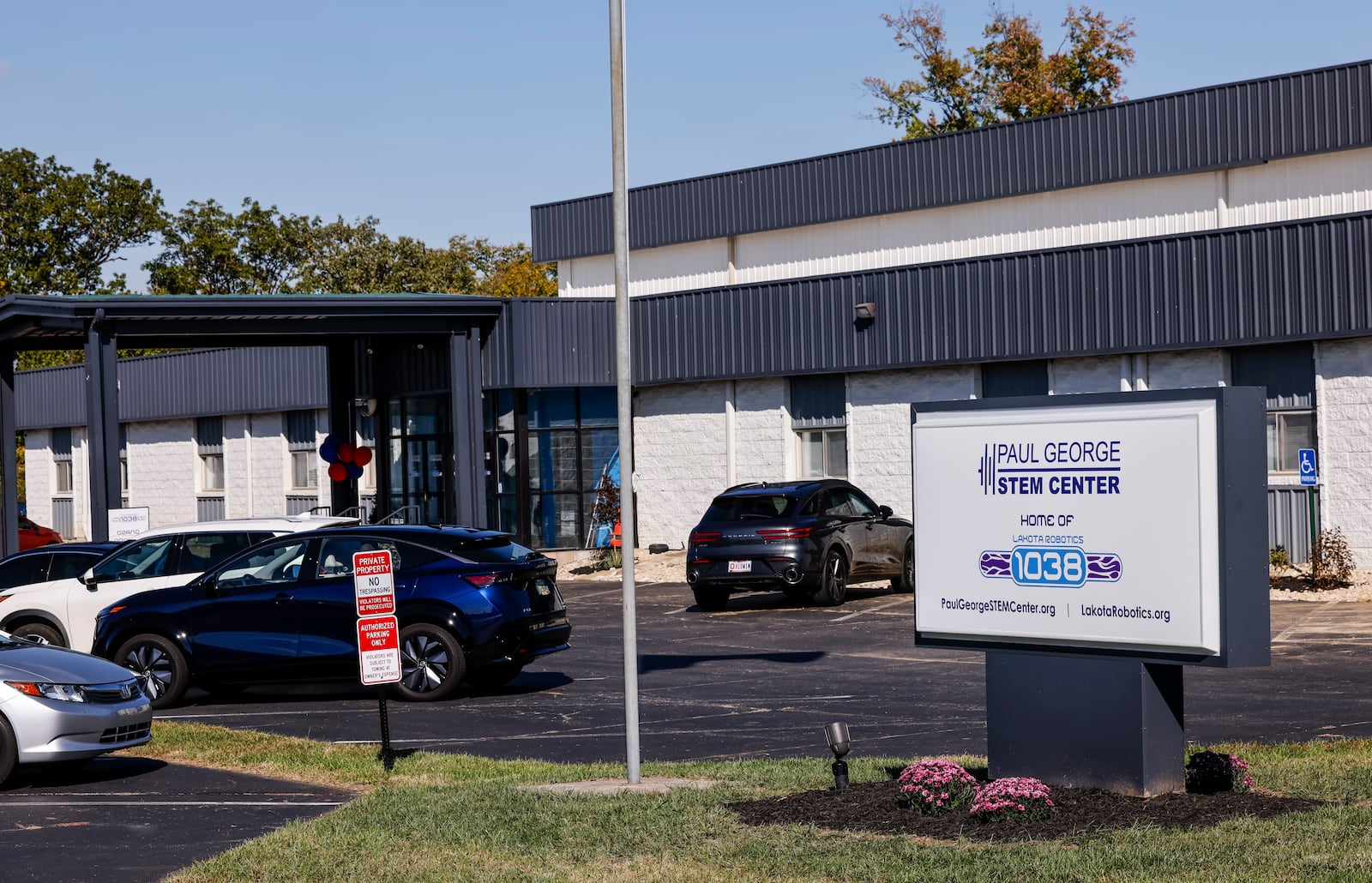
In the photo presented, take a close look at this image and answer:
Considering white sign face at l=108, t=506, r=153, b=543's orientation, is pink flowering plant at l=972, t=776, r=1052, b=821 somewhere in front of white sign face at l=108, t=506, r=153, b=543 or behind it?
in front

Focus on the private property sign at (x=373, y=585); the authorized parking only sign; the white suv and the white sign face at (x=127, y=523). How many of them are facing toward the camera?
3

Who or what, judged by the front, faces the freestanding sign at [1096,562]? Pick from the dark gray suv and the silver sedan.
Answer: the silver sedan

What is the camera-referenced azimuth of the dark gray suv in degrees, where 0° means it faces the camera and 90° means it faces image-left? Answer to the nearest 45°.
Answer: approximately 225°

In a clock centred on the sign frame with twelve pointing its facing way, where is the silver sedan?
The silver sedan is roughly at 2 o'clock from the sign frame.

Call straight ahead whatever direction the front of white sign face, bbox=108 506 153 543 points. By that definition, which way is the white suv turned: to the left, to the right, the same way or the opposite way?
to the right

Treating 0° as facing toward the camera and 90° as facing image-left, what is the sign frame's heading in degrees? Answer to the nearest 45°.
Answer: approximately 45°

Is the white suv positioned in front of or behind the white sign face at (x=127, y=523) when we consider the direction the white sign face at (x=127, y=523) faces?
in front

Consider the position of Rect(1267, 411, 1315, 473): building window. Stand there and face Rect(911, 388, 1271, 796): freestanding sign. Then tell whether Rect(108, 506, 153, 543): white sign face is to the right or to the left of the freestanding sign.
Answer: right

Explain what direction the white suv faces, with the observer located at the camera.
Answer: facing to the left of the viewer

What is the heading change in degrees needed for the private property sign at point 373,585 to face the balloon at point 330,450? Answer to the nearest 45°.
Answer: approximately 180°
